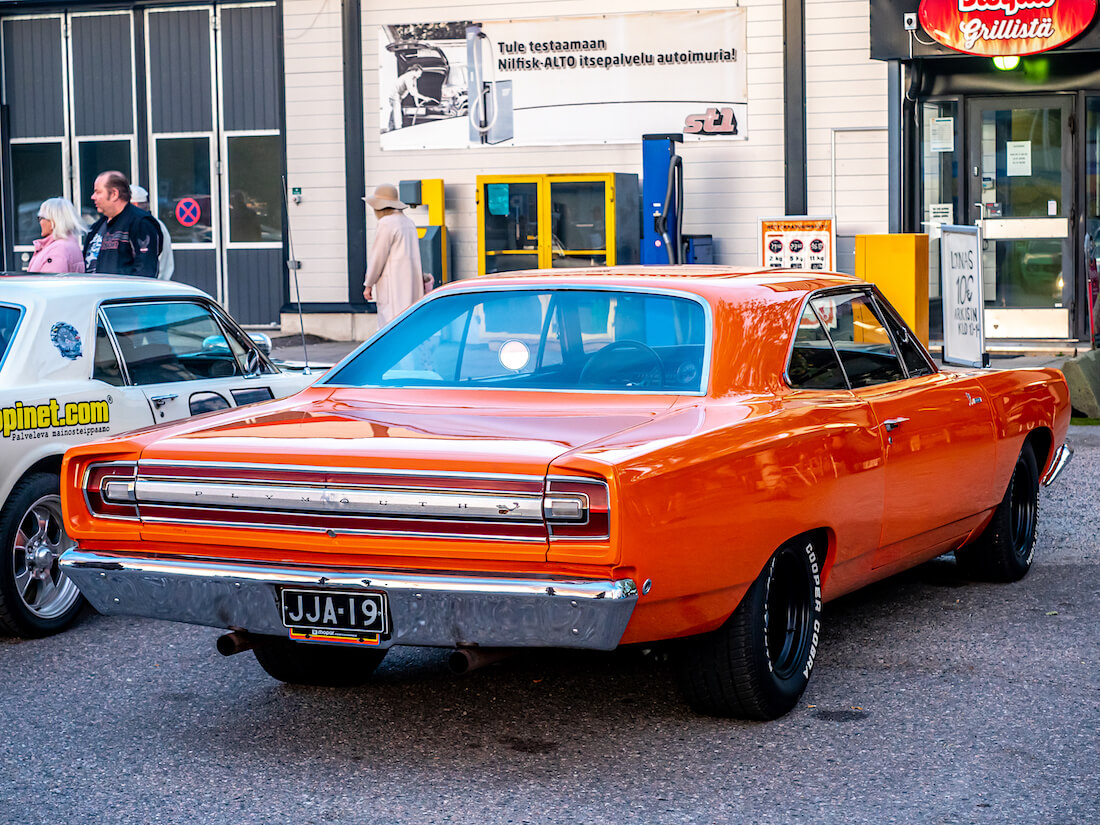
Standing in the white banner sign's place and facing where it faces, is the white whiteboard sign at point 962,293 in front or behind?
in front

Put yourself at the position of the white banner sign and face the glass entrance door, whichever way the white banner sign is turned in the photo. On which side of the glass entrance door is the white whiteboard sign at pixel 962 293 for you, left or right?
right

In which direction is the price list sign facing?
toward the camera

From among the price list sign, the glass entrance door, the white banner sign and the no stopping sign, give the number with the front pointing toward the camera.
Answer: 4

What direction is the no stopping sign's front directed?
toward the camera

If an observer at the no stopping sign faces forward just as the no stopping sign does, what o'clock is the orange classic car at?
The orange classic car is roughly at 12 o'clock from the no stopping sign.

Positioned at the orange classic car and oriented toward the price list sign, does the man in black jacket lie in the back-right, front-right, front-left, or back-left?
front-left

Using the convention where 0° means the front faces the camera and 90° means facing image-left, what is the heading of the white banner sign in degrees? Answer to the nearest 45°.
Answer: approximately 0°

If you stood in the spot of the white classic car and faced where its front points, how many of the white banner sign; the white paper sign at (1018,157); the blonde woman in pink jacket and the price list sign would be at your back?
0

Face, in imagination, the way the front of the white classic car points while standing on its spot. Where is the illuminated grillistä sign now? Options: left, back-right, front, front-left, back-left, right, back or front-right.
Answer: front

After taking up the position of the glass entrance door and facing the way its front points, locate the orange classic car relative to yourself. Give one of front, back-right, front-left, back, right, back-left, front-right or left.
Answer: front
